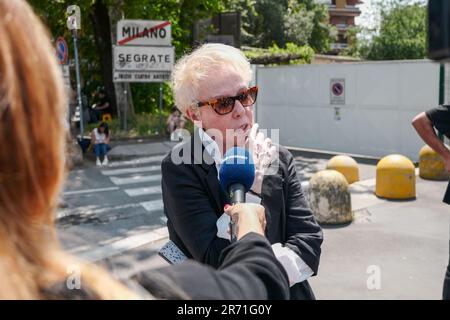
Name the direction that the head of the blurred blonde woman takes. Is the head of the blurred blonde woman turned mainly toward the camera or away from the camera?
away from the camera

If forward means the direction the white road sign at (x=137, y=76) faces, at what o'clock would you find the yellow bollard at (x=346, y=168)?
The yellow bollard is roughly at 11 o'clock from the white road sign.

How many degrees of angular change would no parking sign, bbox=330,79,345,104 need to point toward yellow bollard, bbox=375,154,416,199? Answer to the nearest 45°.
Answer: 0° — it already faces it

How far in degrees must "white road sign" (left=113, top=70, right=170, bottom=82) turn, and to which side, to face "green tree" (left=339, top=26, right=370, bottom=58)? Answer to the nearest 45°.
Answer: approximately 135° to its left

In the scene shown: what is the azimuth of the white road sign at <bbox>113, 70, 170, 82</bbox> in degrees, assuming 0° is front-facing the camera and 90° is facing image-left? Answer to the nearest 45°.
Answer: approximately 0°

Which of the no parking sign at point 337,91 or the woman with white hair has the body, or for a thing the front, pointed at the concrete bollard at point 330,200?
the no parking sign

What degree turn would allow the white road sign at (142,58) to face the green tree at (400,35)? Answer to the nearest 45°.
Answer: approximately 135° to its left

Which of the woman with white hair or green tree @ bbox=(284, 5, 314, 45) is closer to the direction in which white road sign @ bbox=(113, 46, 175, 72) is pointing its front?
the woman with white hair

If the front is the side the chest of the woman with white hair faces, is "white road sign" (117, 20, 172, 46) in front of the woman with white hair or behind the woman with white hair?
behind

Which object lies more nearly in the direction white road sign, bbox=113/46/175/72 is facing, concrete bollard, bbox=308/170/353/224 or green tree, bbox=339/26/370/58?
the concrete bollard
